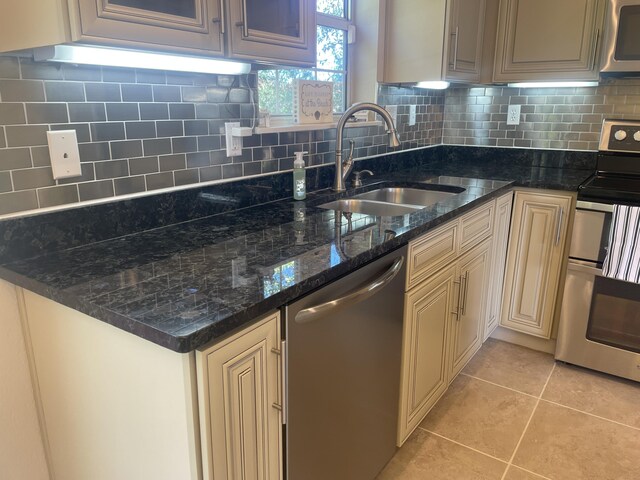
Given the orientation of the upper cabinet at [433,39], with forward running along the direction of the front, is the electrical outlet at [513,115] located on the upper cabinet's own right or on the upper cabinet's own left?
on the upper cabinet's own left

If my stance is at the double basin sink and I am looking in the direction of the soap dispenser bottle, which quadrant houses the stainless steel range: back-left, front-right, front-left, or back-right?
back-left

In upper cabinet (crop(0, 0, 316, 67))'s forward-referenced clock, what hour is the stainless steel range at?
The stainless steel range is roughly at 10 o'clock from the upper cabinet.

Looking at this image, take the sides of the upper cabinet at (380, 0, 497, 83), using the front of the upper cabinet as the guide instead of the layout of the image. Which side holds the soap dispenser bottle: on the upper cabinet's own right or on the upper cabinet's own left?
on the upper cabinet's own right

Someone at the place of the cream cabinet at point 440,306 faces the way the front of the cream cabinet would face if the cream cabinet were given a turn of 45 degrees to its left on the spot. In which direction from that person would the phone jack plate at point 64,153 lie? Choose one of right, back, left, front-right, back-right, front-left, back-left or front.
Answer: back-right

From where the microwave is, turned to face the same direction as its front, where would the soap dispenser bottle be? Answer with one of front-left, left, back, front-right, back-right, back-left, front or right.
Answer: front-right

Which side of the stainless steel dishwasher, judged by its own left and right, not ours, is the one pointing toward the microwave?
left

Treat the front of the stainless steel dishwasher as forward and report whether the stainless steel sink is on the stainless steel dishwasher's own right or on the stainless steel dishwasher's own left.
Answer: on the stainless steel dishwasher's own left

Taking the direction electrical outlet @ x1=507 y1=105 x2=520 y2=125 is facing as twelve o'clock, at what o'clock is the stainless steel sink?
The stainless steel sink is roughly at 1 o'clock from the electrical outlet.

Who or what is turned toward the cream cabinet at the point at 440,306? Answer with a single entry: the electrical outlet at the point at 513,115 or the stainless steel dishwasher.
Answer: the electrical outlet

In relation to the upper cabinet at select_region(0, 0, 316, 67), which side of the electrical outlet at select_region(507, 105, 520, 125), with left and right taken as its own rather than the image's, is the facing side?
front

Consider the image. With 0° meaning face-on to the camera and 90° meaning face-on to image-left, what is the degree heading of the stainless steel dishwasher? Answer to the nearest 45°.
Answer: approximately 315°

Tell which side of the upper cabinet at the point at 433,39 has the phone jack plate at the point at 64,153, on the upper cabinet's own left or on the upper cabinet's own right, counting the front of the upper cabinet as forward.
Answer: on the upper cabinet's own right

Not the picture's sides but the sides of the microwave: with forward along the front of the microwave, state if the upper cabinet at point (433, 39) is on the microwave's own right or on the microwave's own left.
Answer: on the microwave's own right

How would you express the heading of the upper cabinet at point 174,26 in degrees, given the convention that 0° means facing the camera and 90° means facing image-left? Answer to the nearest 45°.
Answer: approximately 315°

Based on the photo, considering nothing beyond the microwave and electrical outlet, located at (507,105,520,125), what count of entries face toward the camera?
2
